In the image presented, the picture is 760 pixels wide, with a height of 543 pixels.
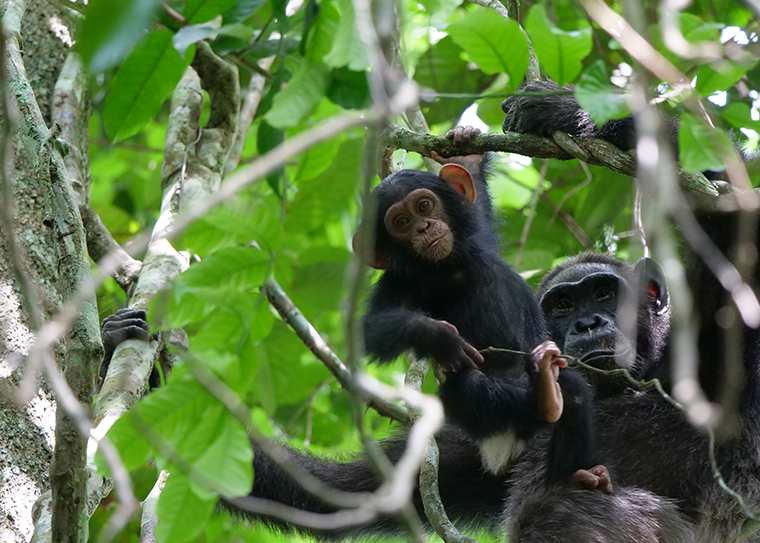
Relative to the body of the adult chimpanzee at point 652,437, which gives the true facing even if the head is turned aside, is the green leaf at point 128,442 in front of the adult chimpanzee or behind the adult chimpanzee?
in front

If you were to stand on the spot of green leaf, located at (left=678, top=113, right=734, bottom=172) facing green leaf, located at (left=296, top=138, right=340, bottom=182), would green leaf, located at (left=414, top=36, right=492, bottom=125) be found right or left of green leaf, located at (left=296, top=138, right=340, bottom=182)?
right

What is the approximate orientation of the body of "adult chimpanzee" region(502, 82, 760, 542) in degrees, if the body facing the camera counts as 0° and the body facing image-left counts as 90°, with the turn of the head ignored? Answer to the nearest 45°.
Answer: approximately 45°

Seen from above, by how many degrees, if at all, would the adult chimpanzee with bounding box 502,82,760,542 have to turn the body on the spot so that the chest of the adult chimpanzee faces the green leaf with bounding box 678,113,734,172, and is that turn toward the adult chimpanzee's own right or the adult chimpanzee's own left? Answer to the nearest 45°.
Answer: approximately 45° to the adult chimpanzee's own left

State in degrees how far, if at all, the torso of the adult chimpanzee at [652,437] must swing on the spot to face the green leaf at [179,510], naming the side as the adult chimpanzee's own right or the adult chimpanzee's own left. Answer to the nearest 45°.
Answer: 0° — it already faces it
